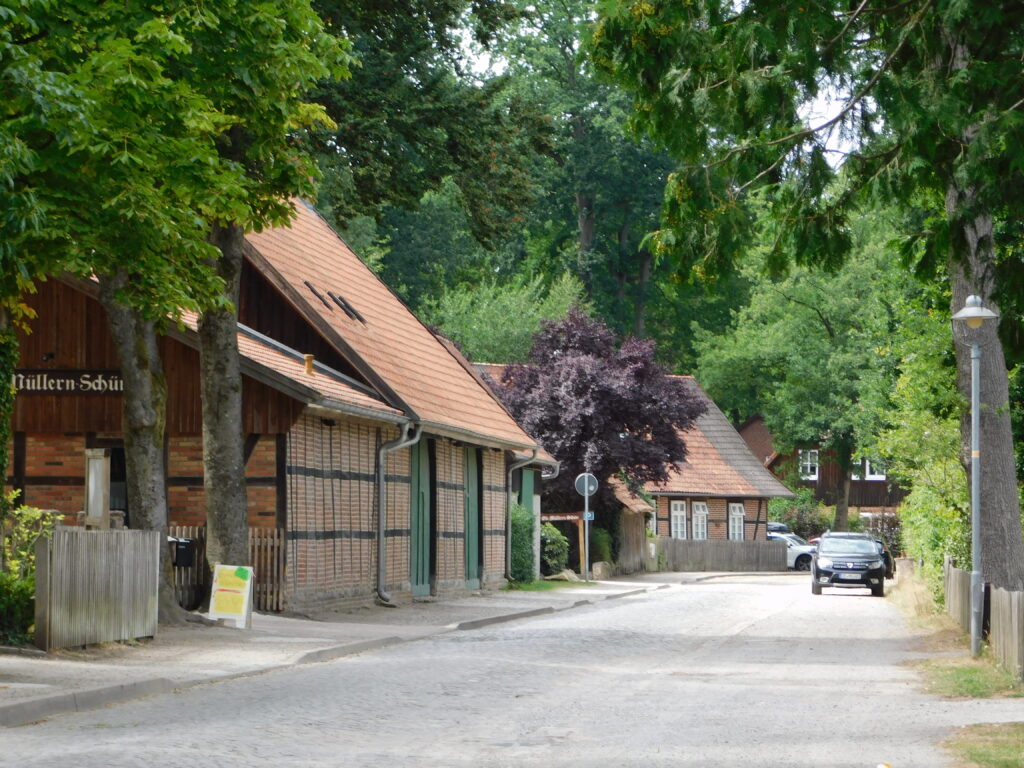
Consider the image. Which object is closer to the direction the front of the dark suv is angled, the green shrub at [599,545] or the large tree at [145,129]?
the large tree

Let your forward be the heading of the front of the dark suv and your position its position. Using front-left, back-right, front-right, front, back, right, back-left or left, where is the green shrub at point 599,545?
back-right

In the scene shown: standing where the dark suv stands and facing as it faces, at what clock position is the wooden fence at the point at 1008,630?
The wooden fence is roughly at 12 o'clock from the dark suv.

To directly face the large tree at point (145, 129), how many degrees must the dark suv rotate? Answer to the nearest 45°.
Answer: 0° — it already faces it

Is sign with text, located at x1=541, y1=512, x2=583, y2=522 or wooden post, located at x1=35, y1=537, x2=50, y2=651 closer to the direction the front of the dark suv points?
the wooden post

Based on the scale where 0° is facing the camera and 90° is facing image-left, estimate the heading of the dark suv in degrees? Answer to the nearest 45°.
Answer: approximately 0°

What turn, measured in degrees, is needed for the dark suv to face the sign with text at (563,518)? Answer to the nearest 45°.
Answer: approximately 135° to its right

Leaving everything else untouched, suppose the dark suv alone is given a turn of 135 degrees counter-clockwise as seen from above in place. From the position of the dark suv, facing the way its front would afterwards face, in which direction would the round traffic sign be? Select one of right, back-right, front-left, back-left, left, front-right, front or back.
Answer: back-left
